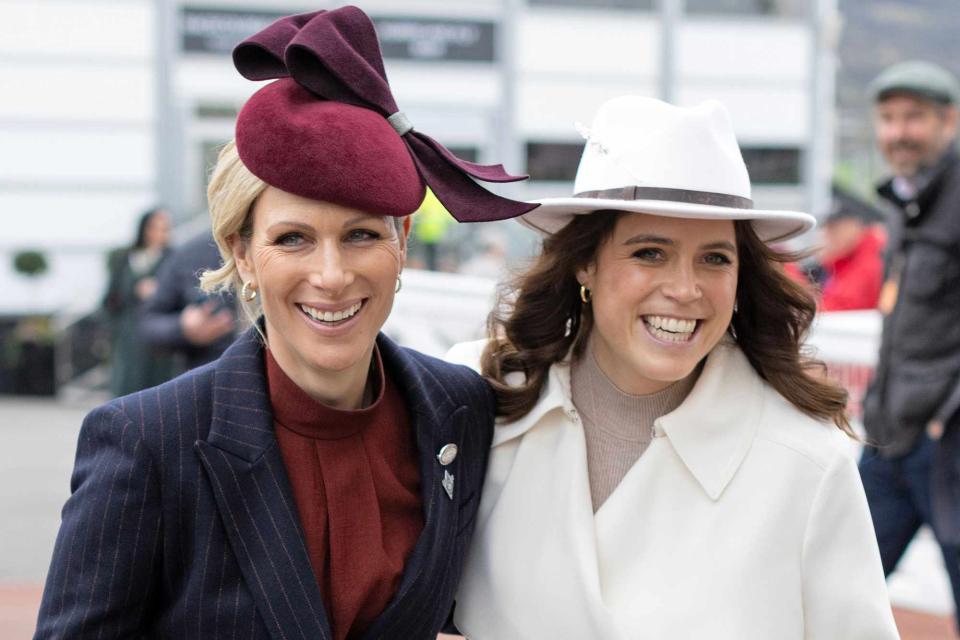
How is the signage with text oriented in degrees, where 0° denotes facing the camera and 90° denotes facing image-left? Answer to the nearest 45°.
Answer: approximately 0°

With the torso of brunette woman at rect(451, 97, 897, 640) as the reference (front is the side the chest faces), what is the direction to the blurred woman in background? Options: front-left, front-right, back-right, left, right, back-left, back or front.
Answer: back-right

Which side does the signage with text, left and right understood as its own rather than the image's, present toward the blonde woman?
front

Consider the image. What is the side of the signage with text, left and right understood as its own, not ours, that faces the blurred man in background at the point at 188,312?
front

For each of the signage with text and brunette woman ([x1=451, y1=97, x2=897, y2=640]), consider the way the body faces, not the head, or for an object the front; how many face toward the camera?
2

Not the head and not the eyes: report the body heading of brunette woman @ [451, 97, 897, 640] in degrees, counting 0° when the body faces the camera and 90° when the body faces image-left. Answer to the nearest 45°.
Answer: approximately 0°

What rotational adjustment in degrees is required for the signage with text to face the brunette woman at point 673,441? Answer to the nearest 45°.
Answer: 0° — it already faces them

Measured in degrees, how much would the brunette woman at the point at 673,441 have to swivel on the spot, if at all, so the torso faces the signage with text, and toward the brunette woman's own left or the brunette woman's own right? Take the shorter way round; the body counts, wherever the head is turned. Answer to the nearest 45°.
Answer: approximately 180°
